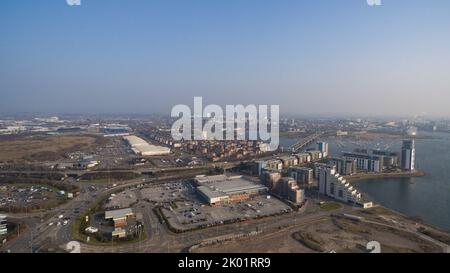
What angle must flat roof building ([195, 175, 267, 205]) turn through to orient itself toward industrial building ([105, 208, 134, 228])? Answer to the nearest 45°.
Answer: approximately 90° to its right

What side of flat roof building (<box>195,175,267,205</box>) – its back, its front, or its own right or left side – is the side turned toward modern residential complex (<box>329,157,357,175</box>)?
left

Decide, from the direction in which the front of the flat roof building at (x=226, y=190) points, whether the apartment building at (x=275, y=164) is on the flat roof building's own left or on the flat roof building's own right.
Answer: on the flat roof building's own left

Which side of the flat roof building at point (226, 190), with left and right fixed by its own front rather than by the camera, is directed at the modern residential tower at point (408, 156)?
left

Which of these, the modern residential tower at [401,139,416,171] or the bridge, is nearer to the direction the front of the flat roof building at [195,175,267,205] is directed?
the modern residential tower

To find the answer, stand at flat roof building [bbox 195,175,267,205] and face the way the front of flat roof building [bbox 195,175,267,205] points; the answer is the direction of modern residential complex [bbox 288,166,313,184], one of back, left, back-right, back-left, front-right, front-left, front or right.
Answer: left

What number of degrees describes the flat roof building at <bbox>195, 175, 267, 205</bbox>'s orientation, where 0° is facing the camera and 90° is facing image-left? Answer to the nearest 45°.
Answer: approximately 315°
